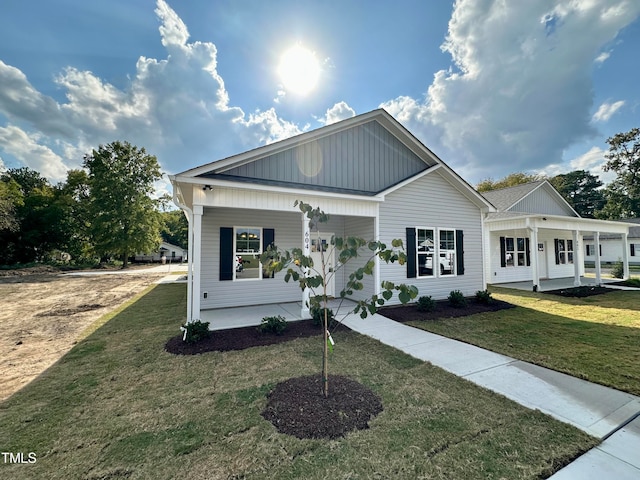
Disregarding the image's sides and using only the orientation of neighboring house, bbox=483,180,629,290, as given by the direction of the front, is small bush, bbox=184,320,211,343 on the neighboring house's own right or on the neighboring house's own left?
on the neighboring house's own right

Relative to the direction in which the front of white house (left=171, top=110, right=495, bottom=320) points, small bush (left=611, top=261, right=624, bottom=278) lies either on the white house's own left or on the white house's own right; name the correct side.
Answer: on the white house's own left

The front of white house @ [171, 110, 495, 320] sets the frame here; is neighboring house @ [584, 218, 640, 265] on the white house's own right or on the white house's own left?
on the white house's own left

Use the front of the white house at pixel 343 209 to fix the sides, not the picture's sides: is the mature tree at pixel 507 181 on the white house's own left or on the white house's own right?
on the white house's own left

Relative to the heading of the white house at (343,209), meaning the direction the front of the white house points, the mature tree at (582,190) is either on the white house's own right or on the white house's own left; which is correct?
on the white house's own left
